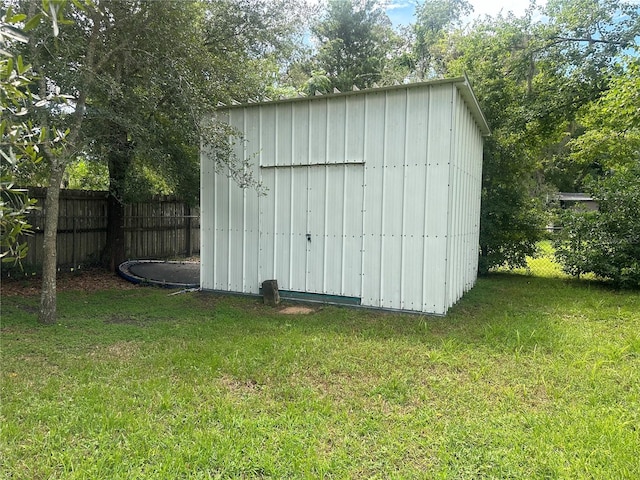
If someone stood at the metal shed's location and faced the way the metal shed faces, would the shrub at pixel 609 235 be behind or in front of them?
behind

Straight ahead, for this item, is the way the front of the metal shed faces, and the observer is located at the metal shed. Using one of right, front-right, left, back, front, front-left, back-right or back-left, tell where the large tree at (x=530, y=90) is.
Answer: back

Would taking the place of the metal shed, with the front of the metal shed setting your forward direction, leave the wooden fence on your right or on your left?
on your right

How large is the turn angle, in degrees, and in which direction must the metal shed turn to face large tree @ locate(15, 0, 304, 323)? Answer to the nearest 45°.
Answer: approximately 45° to its right

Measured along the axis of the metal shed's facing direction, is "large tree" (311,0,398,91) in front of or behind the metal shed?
behind

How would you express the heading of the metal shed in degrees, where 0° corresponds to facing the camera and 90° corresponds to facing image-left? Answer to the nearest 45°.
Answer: approximately 45°
